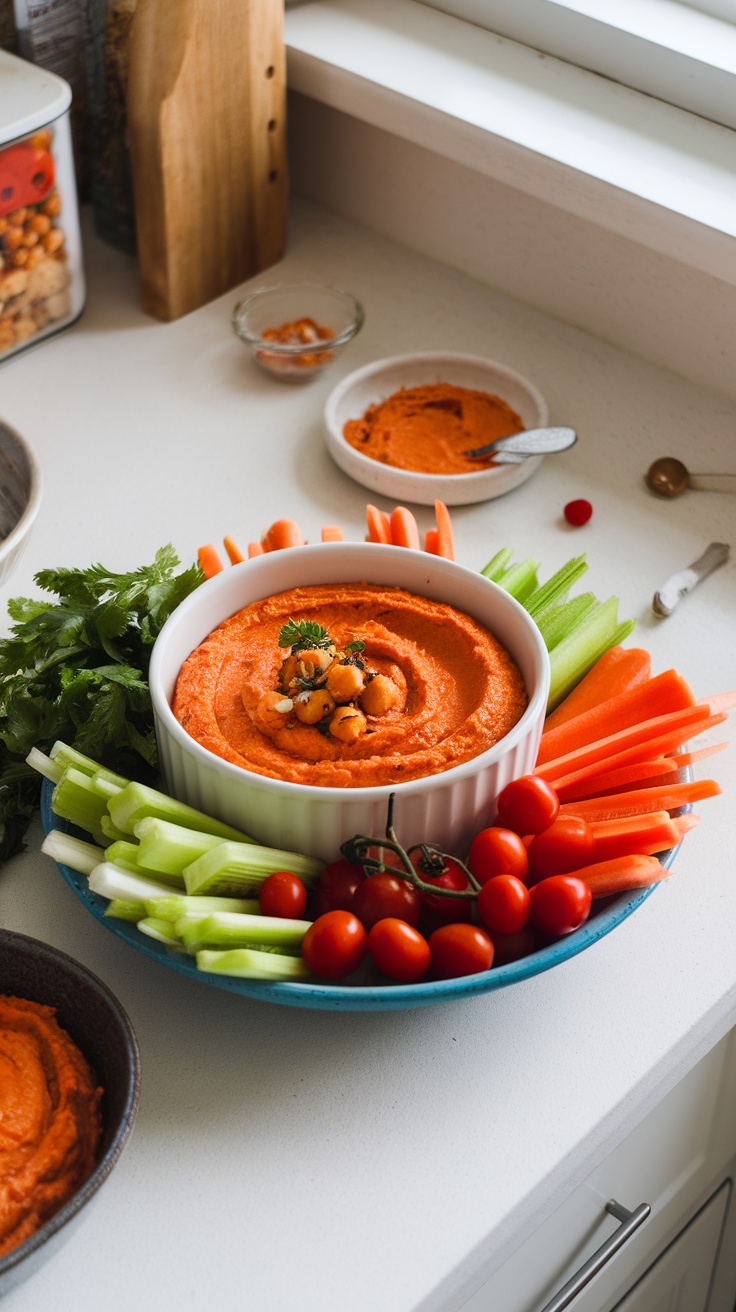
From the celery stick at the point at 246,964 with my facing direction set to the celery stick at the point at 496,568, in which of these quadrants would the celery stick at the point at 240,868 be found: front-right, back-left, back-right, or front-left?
front-left

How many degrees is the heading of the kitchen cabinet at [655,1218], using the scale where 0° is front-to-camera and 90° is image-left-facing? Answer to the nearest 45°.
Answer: approximately 315°

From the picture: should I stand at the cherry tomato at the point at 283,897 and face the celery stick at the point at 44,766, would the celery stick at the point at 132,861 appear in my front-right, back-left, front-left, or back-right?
front-left

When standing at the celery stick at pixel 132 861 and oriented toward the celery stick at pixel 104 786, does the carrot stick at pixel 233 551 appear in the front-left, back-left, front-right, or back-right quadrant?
front-right
